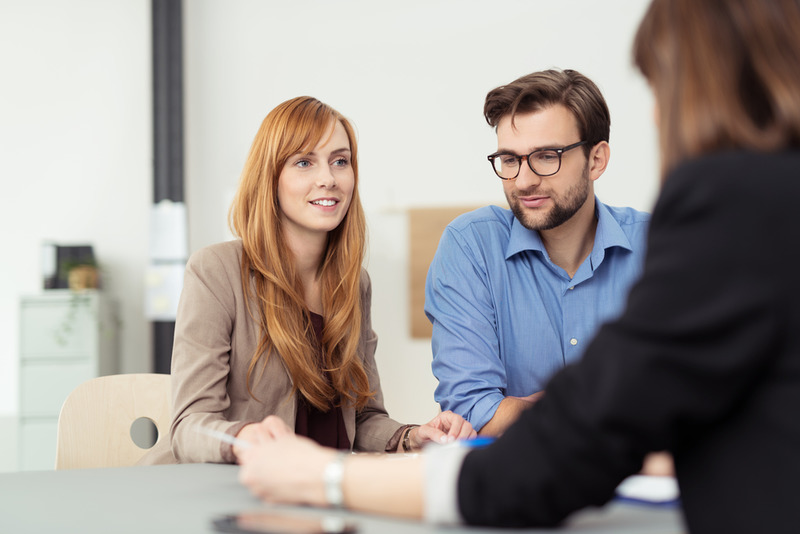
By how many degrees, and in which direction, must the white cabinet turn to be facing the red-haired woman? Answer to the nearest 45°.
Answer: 0° — it already faces them

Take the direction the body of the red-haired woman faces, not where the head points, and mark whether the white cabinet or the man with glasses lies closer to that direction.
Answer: the man with glasses

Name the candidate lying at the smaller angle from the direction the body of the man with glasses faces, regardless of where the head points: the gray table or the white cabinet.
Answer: the gray table

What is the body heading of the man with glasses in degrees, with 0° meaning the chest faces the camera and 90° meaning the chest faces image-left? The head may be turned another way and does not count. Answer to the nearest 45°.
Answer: approximately 0°

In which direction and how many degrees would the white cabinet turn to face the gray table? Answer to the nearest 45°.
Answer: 0° — it already faces it

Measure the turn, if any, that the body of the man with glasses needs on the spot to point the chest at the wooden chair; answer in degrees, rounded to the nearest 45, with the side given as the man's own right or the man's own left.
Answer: approximately 90° to the man's own right

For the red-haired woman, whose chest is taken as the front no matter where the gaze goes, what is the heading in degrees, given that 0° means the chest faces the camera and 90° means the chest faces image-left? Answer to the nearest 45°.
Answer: approximately 315°

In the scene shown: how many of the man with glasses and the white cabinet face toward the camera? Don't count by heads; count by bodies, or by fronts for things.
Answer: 2
